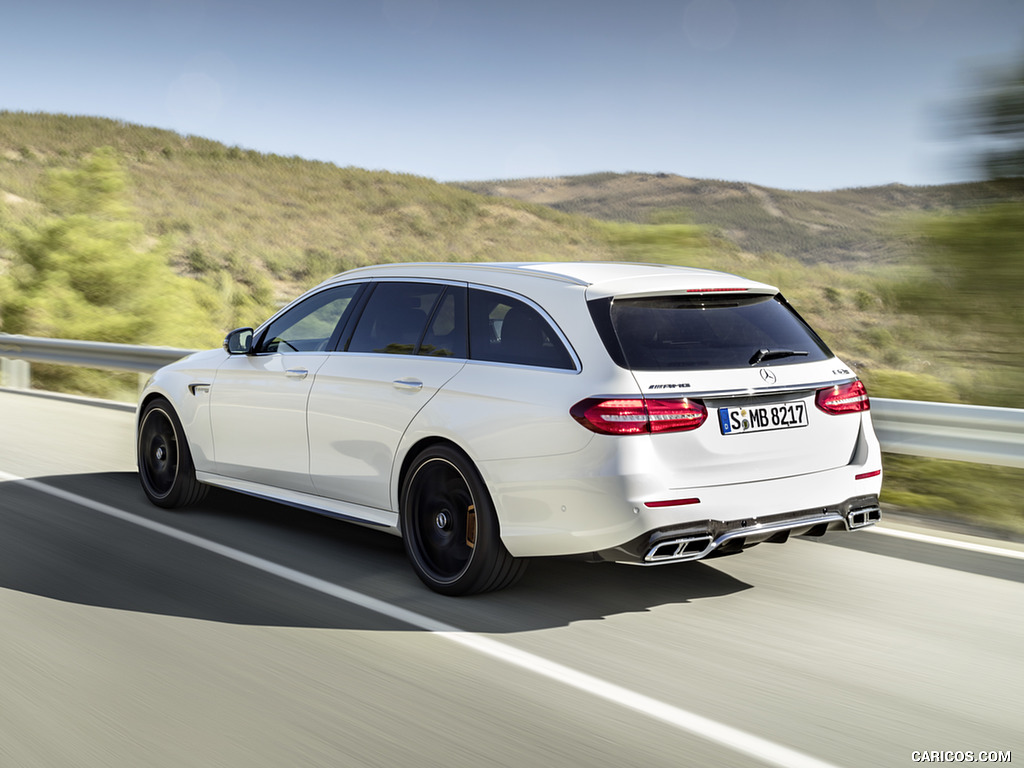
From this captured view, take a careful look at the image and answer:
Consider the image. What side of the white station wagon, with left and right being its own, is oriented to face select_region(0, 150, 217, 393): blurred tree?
front

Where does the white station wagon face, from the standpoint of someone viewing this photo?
facing away from the viewer and to the left of the viewer

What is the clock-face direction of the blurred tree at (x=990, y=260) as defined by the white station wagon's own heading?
The blurred tree is roughly at 3 o'clock from the white station wagon.

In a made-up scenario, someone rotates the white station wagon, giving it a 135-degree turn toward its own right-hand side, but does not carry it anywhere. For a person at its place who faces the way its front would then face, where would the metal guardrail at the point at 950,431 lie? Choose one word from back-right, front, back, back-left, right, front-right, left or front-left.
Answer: front-left
